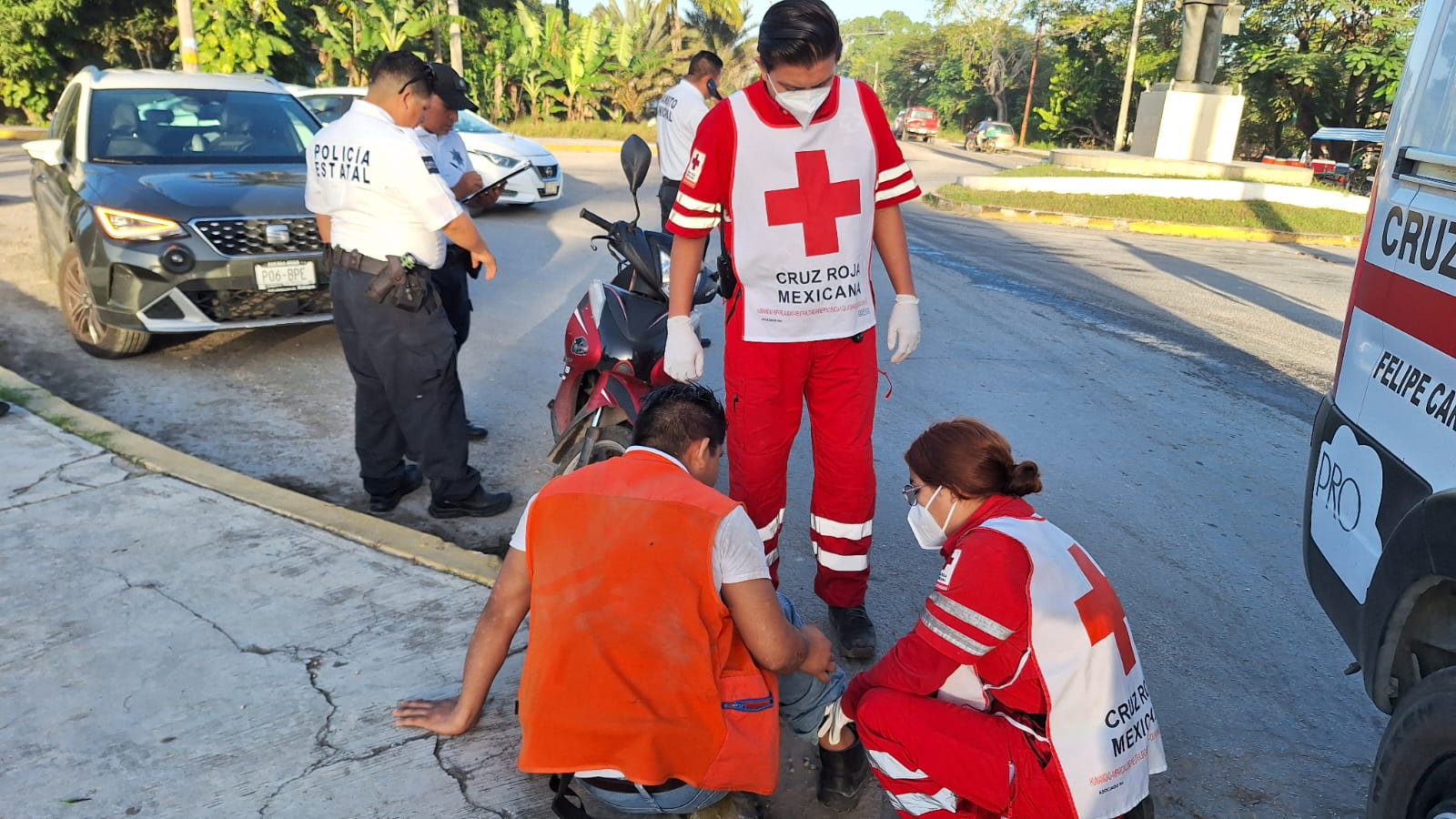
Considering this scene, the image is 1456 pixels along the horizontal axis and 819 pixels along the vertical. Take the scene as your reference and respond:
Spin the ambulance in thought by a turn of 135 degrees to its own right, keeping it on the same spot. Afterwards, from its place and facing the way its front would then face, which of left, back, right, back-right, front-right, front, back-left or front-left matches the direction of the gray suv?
front

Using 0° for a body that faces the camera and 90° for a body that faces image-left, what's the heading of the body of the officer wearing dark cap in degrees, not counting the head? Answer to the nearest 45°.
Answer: approximately 315°

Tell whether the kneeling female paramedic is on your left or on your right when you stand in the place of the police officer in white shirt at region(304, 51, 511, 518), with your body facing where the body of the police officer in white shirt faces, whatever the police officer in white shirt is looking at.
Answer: on your right

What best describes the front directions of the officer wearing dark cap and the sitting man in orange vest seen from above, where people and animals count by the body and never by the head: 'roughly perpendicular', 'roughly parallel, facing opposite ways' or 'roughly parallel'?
roughly perpendicular

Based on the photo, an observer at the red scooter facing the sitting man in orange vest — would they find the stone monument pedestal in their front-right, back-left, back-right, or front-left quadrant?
back-left

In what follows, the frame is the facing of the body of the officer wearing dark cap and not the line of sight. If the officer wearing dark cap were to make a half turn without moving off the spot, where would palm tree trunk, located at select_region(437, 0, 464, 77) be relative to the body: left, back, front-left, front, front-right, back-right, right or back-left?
front-right

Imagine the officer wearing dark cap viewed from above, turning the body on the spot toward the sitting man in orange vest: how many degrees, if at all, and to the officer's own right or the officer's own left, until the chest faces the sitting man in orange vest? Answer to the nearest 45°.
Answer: approximately 45° to the officer's own right

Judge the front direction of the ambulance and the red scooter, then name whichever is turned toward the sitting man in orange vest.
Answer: the red scooter

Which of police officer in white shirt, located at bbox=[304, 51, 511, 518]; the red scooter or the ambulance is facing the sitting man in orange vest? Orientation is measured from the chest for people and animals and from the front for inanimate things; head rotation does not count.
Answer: the red scooter

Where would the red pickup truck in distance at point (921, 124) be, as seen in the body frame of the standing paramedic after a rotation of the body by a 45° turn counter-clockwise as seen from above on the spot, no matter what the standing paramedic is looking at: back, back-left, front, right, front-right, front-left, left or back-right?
back-left

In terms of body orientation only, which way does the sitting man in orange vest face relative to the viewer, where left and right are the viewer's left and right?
facing away from the viewer and to the right of the viewer

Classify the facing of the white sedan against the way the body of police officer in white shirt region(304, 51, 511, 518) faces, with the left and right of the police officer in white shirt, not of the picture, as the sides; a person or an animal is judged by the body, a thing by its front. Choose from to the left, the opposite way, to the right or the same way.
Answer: to the right
